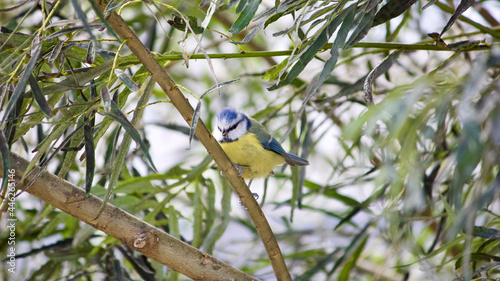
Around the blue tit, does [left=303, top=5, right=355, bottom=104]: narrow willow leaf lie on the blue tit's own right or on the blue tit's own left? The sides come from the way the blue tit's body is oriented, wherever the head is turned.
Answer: on the blue tit's own left

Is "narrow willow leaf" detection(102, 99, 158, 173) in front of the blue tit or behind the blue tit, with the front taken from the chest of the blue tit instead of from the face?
in front

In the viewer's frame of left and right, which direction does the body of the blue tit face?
facing the viewer and to the left of the viewer
